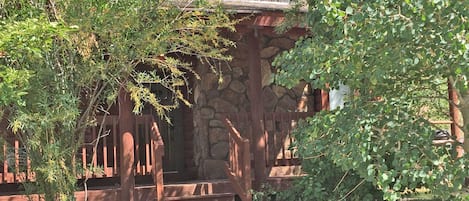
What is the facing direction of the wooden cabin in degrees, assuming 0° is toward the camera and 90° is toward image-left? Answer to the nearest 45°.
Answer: approximately 0°

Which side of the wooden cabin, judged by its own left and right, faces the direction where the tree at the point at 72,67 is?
front

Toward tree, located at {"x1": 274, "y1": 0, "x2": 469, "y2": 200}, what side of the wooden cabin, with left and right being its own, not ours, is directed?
front
